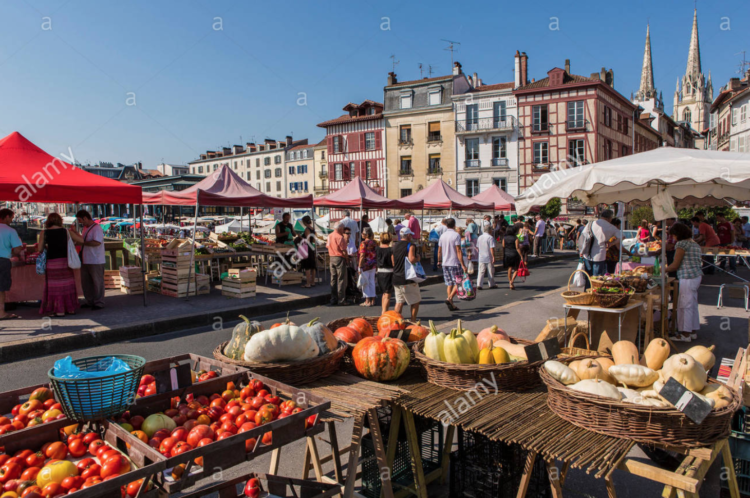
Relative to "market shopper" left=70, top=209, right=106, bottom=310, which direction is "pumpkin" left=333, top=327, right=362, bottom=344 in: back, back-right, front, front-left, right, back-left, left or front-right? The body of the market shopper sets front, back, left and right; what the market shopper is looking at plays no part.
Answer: left

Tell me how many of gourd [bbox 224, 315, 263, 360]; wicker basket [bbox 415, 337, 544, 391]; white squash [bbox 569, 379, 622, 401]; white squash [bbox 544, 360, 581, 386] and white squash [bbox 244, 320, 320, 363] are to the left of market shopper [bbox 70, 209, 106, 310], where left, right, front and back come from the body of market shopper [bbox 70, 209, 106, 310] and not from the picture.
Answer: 5

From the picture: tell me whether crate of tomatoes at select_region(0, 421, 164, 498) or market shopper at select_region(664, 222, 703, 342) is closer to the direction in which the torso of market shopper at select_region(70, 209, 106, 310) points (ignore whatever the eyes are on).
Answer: the crate of tomatoes

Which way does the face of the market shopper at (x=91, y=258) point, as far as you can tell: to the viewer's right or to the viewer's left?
to the viewer's left

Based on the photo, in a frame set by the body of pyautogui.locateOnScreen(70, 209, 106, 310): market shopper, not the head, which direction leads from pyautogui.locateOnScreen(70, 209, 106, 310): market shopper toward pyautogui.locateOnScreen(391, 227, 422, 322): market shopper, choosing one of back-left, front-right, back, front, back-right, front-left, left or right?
back-left
